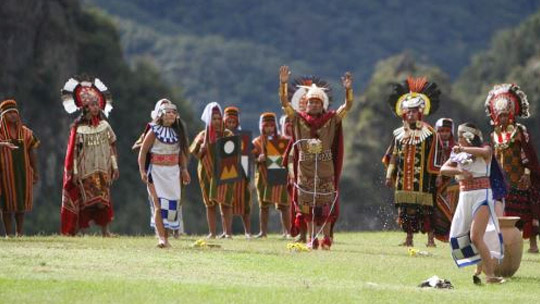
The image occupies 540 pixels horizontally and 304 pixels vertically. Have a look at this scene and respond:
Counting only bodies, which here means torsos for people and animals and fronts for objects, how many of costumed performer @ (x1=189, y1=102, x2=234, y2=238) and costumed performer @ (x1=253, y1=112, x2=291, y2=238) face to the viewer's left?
0

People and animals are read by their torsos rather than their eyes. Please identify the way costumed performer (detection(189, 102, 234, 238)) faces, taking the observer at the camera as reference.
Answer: facing the viewer and to the right of the viewer

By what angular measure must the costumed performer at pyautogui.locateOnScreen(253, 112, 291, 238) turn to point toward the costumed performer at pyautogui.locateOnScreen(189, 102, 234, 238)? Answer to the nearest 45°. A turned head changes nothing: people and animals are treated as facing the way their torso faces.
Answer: approximately 45° to their right

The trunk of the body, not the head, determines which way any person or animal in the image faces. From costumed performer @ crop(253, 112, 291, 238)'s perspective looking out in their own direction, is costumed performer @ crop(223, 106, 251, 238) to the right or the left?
on their right

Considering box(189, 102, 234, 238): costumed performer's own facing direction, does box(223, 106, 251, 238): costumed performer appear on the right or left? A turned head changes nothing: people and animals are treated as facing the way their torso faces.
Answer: on their left

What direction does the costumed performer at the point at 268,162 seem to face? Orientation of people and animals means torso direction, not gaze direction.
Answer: toward the camera

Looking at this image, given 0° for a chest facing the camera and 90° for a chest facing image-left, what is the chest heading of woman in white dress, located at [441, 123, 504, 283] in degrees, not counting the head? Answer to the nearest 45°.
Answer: approximately 45°

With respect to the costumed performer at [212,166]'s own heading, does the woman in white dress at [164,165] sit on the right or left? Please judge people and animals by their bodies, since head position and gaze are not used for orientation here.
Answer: on their right

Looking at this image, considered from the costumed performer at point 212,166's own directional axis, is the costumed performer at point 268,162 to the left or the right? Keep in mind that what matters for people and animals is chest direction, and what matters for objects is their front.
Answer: on their left

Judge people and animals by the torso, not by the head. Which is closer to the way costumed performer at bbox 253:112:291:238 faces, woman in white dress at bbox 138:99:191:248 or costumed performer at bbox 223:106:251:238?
the woman in white dress
